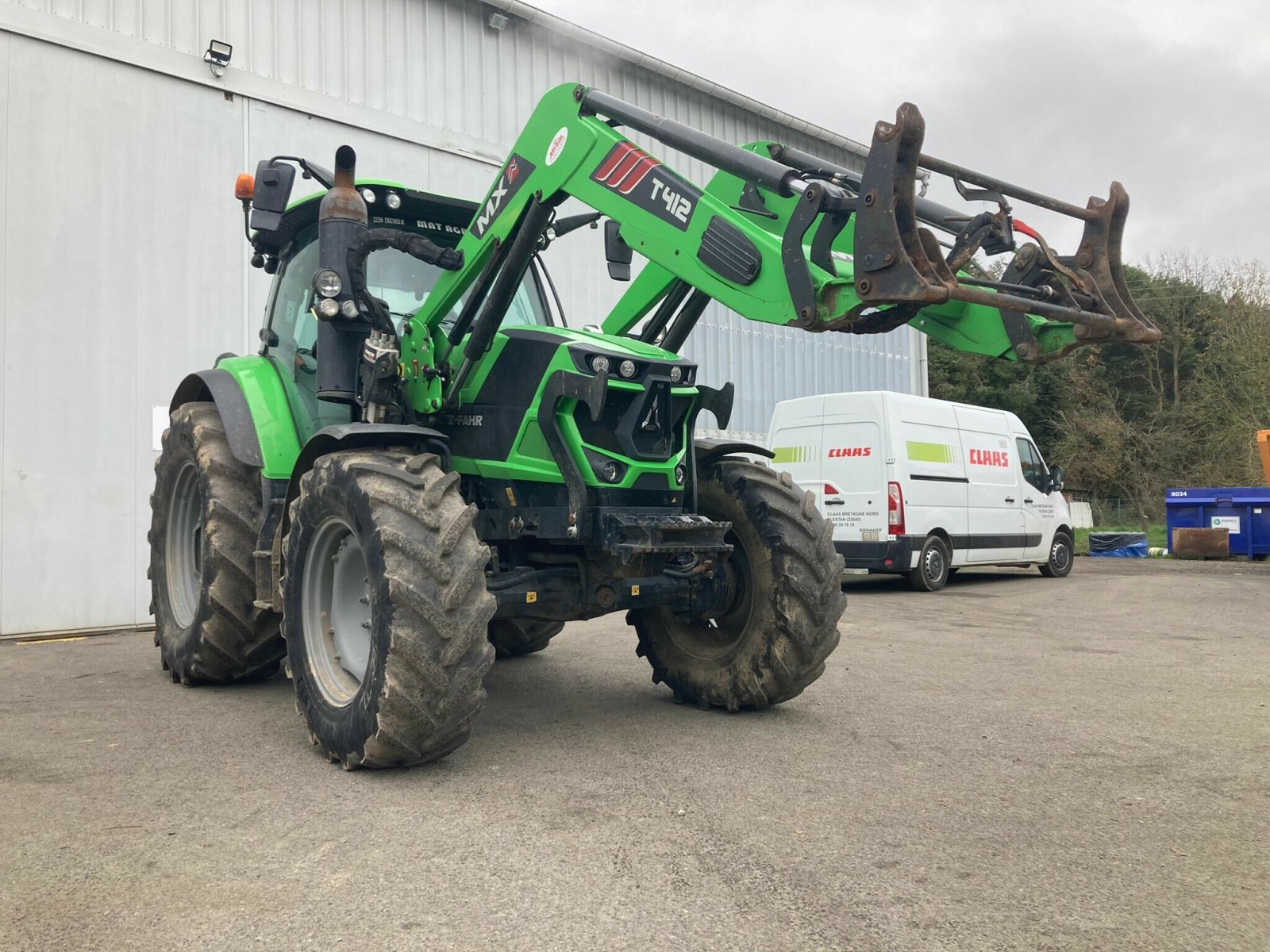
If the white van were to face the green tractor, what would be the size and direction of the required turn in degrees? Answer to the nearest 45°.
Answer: approximately 135° to its right

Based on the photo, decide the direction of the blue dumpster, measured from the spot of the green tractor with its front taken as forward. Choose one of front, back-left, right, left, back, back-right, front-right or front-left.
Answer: left

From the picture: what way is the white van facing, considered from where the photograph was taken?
facing away from the viewer and to the right of the viewer

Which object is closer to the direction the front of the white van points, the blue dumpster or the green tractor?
the blue dumpster

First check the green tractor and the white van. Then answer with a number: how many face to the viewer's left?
0

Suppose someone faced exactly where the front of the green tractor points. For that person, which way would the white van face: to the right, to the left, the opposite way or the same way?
to the left

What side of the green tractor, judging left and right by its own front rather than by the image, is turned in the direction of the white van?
left

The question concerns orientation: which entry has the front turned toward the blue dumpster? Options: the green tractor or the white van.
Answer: the white van

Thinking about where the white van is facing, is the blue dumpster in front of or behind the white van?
in front

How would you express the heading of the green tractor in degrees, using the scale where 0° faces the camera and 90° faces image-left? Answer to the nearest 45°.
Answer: approximately 315°
